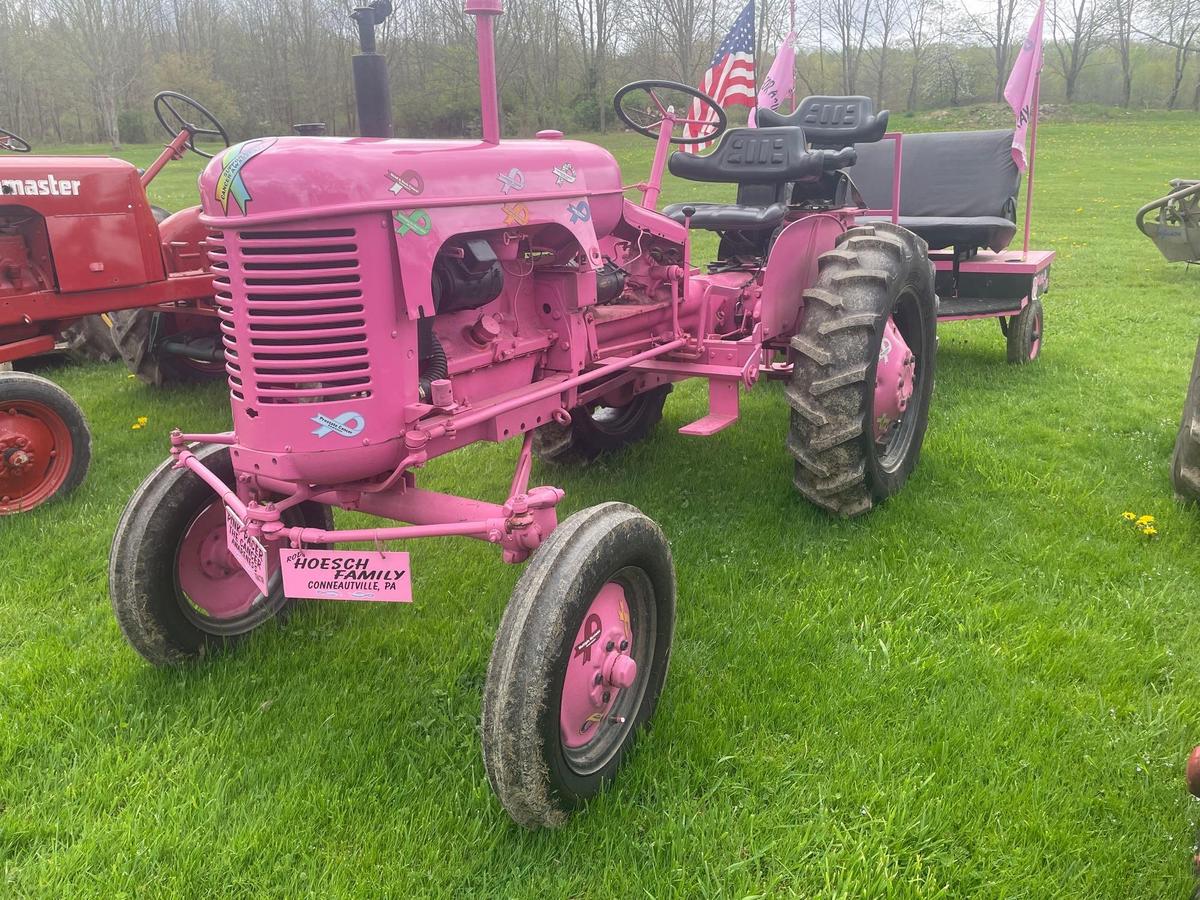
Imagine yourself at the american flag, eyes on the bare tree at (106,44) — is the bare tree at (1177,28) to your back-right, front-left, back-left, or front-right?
front-right

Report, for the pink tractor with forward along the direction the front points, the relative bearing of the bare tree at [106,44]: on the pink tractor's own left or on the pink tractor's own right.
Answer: on the pink tractor's own right

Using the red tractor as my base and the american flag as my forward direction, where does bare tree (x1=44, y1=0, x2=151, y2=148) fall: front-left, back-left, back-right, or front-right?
front-left

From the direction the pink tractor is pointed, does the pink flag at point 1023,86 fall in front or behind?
behind

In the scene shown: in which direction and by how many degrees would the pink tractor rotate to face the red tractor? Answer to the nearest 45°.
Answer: approximately 90° to its right

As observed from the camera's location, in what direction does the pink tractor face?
facing the viewer and to the left of the viewer

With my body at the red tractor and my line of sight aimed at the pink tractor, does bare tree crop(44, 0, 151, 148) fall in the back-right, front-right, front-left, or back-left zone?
back-left

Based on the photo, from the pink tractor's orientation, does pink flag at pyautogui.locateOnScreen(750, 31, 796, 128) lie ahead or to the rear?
to the rear

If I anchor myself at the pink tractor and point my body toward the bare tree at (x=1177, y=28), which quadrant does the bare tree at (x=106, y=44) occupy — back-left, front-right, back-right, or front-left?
front-left

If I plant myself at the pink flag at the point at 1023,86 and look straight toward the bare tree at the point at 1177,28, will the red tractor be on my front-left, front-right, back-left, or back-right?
back-left

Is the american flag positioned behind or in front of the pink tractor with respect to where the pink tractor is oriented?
behind

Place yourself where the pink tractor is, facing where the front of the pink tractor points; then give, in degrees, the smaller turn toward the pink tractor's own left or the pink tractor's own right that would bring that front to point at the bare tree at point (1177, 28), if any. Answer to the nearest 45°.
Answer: approximately 180°
